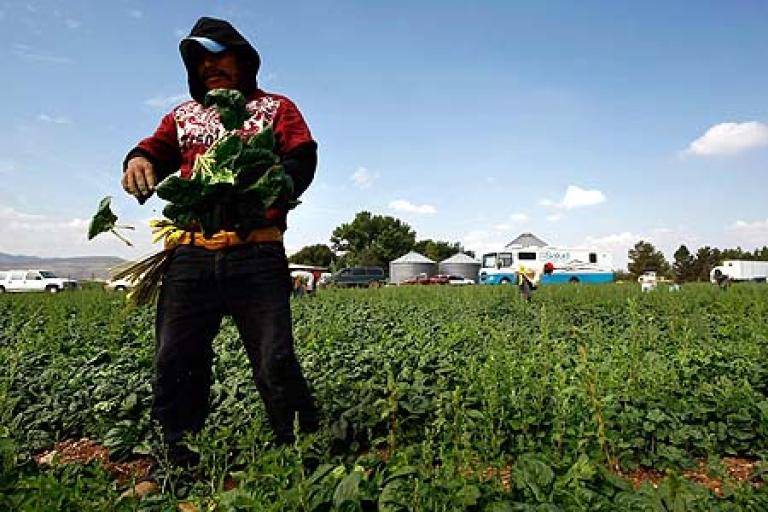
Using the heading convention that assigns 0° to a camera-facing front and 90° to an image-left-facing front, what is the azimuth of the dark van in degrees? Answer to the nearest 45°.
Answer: approximately 90°

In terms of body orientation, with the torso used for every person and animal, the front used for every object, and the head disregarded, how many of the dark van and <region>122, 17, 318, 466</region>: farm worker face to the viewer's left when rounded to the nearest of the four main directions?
1

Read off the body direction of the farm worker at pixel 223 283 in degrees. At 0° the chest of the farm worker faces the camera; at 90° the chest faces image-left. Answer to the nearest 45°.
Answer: approximately 0°

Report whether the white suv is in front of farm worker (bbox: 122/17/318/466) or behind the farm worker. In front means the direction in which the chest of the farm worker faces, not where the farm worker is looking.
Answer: behind

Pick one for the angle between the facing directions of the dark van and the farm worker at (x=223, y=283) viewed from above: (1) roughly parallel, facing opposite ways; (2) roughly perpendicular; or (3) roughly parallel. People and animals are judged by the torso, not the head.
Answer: roughly perpendicular

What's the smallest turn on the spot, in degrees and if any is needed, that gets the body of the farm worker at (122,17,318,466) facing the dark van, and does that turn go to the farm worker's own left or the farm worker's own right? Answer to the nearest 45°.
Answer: approximately 180°

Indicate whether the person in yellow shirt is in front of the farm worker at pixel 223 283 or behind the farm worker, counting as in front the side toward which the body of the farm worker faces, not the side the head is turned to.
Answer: behind
